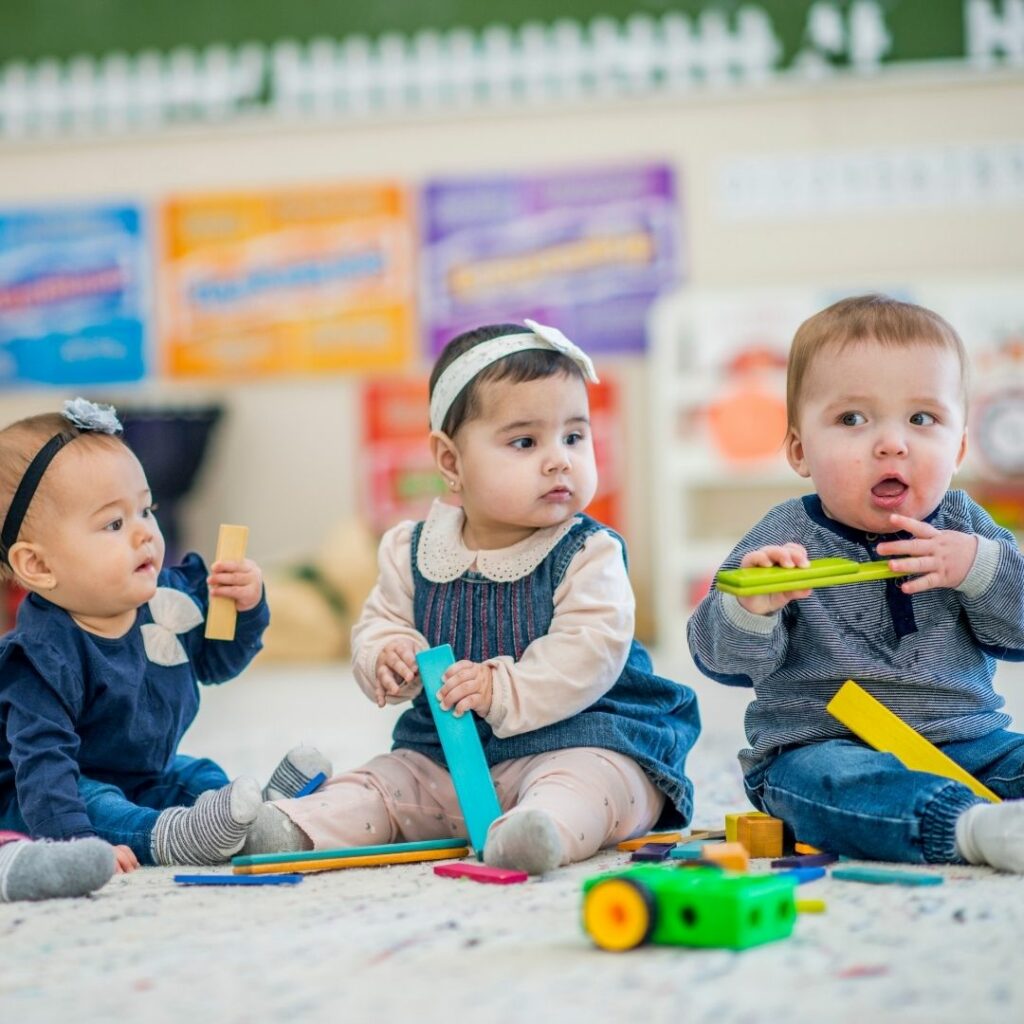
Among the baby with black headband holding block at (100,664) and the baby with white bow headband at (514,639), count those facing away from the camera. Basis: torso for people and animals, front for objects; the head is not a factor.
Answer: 0

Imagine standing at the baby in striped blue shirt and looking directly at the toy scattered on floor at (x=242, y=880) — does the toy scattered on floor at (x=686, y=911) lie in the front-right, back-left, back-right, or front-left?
front-left

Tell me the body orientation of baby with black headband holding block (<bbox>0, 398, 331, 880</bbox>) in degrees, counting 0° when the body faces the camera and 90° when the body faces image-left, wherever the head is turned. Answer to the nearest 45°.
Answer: approximately 315°

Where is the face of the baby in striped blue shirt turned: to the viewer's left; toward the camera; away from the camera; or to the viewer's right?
toward the camera

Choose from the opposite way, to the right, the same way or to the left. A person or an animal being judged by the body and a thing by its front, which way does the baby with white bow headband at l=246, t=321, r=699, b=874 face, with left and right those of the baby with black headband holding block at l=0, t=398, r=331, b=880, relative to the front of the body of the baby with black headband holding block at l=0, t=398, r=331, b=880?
to the right
